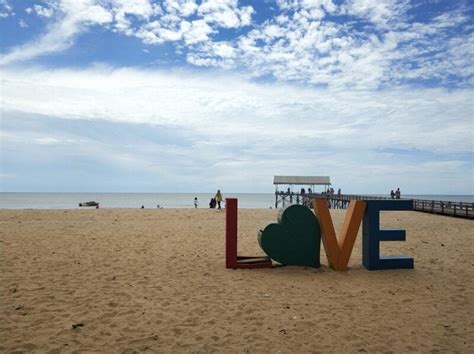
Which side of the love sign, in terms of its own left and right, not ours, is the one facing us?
front
